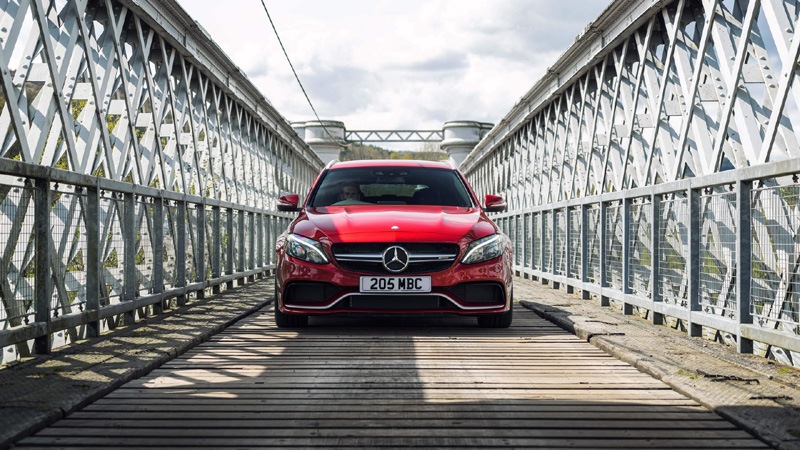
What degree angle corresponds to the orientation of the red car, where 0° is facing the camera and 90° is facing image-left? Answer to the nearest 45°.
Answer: approximately 0°
